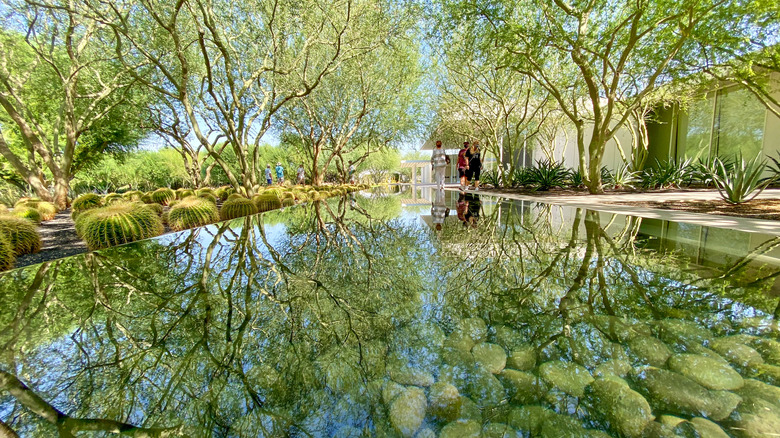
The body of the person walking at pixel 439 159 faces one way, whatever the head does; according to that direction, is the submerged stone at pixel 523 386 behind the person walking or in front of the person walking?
in front

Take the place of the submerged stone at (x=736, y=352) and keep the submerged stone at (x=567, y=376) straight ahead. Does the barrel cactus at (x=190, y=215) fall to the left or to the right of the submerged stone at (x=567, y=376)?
right

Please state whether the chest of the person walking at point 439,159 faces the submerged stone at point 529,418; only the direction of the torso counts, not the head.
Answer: yes

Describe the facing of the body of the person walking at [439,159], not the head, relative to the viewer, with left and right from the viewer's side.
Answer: facing the viewer

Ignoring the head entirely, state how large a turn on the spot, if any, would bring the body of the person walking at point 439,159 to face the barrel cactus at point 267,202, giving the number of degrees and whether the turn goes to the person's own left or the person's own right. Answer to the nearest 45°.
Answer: approximately 45° to the person's own right

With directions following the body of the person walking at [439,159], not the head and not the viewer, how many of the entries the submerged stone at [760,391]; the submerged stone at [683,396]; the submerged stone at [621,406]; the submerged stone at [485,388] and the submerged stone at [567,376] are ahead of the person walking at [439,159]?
5

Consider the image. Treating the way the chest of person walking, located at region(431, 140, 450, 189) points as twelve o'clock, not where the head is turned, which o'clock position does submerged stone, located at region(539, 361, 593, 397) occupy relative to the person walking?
The submerged stone is roughly at 12 o'clock from the person walking.

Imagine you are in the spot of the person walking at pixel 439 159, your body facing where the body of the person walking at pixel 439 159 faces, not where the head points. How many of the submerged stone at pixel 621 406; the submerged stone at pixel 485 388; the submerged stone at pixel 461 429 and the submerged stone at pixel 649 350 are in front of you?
4

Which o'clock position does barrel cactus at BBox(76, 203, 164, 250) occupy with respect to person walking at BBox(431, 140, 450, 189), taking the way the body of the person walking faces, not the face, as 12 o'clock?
The barrel cactus is roughly at 1 o'clock from the person walking.

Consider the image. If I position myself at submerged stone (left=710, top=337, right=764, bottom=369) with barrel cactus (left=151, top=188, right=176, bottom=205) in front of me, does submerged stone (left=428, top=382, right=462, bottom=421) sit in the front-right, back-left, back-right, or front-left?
front-left

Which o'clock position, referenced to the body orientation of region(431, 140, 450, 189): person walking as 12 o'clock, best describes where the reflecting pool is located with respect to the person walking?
The reflecting pool is roughly at 12 o'clock from the person walking.

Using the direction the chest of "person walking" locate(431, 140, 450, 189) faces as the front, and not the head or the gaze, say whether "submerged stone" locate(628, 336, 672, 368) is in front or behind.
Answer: in front

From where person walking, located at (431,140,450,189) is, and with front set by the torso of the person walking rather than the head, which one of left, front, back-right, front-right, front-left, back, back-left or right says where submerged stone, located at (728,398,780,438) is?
front

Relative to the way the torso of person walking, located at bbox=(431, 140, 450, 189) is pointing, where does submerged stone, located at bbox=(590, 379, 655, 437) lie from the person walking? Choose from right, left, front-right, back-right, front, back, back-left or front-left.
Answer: front

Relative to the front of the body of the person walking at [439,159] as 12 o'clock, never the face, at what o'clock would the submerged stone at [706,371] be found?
The submerged stone is roughly at 12 o'clock from the person walking.

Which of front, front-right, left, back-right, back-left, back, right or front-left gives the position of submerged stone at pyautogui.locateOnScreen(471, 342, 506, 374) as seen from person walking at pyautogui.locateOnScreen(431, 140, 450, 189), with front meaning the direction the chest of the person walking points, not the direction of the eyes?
front

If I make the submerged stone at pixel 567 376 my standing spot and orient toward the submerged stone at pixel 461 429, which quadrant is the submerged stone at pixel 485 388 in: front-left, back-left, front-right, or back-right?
front-right

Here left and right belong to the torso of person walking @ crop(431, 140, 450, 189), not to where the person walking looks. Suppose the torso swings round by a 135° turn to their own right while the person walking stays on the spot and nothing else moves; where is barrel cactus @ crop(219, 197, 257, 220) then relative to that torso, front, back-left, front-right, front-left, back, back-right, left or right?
left
